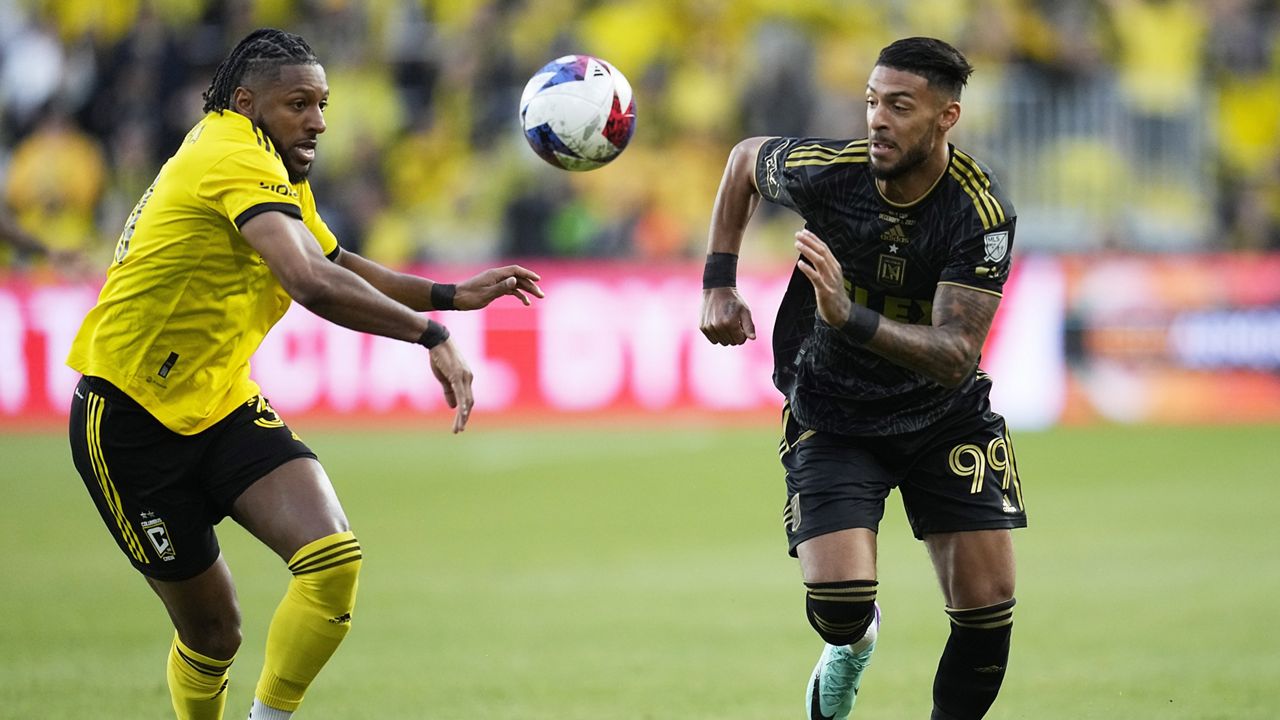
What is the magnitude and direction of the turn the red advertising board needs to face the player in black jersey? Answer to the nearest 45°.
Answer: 0° — it already faces them

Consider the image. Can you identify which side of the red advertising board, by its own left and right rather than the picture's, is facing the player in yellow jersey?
front

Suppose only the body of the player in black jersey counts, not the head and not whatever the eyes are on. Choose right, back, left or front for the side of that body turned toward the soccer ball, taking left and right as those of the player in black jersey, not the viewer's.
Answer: right

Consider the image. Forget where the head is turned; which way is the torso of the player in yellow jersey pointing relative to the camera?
to the viewer's right

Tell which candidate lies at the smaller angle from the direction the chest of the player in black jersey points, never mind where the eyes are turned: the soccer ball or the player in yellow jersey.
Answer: the player in yellow jersey

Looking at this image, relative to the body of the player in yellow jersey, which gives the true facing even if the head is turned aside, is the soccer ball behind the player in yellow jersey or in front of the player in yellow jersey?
in front

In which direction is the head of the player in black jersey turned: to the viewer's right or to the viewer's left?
to the viewer's left

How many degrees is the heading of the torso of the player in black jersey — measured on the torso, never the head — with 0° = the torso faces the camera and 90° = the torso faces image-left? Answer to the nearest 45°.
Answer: approximately 0°

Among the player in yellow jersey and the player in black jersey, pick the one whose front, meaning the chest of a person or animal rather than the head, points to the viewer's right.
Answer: the player in yellow jersey

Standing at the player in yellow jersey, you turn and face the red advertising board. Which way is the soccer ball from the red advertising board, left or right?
right
